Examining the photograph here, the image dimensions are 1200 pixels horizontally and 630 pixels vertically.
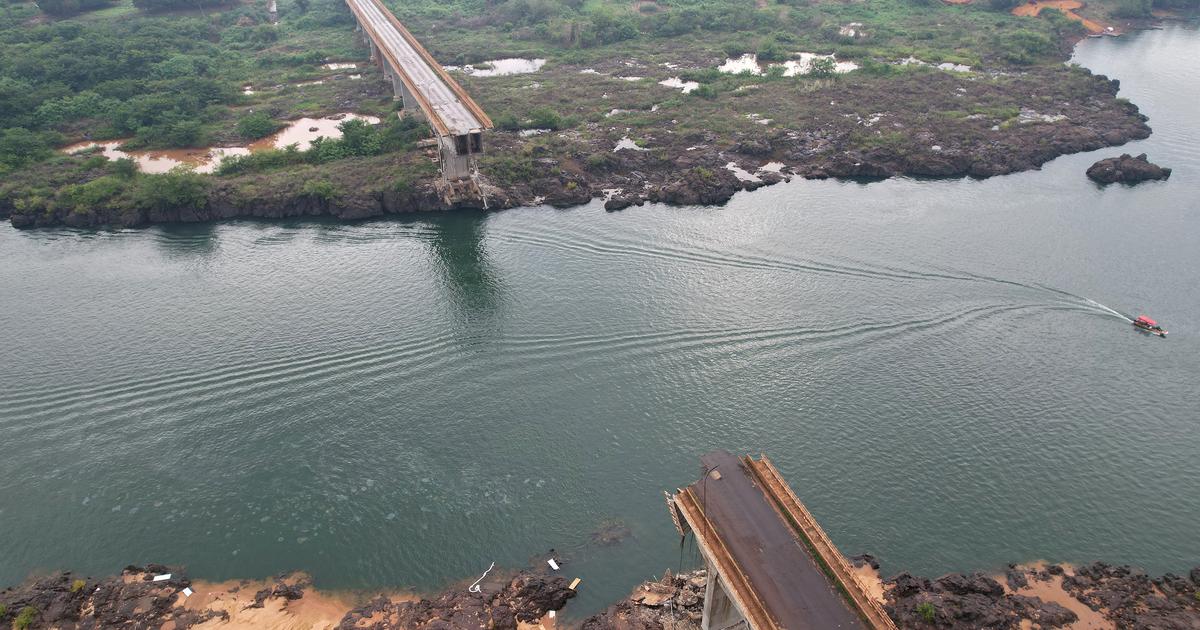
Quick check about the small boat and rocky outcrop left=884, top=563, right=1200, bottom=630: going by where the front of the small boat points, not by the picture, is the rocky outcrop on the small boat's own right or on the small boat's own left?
on the small boat's own right

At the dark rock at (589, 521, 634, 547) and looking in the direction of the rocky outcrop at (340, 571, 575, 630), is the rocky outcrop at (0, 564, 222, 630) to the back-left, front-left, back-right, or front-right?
front-right

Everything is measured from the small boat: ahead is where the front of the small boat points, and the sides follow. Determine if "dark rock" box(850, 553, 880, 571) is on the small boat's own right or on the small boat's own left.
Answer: on the small boat's own right

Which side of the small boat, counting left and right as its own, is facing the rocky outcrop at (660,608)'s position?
right

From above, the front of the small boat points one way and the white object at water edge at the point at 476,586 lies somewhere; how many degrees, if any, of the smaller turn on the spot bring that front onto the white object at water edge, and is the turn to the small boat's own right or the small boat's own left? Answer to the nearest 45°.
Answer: approximately 90° to the small boat's own right

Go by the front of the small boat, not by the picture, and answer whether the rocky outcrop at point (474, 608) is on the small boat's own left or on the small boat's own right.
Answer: on the small boat's own right

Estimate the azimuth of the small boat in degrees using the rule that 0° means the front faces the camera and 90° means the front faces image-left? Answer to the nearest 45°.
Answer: approximately 315°

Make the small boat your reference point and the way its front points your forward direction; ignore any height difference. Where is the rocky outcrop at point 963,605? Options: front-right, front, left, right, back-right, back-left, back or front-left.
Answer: front-right

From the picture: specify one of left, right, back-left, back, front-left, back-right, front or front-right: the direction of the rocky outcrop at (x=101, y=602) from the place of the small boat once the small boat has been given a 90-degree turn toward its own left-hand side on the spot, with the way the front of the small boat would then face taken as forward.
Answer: back

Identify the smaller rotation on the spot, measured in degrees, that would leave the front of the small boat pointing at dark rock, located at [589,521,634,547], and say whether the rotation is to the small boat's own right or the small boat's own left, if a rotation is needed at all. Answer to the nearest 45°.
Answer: approximately 90° to the small boat's own right

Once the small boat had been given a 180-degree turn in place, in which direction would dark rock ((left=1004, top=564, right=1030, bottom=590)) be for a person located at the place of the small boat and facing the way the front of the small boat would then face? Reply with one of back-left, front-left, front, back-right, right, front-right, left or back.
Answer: back-left
